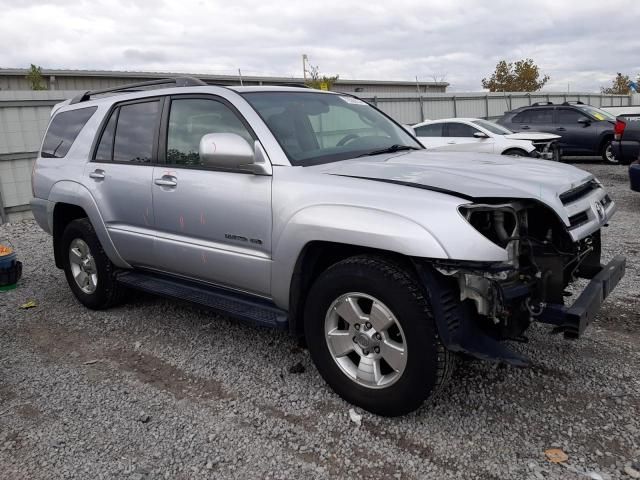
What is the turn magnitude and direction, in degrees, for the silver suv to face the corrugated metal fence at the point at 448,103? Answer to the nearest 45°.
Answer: approximately 135° to its left

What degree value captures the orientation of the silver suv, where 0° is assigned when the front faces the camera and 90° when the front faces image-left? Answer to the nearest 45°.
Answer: approximately 315°

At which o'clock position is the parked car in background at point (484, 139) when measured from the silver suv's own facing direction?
The parked car in background is roughly at 8 o'clock from the silver suv.

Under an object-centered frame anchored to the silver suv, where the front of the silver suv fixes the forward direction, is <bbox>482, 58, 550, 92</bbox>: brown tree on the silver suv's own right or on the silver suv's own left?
on the silver suv's own left

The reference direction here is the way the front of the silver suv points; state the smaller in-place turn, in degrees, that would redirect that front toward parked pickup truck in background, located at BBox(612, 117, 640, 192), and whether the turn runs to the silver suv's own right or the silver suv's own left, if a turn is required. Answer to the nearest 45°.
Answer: approximately 90° to the silver suv's own left
